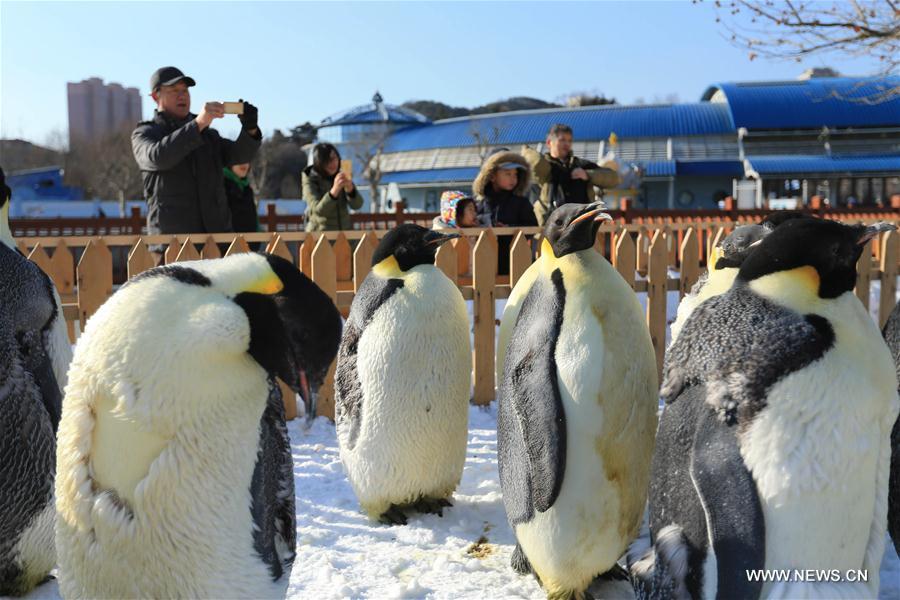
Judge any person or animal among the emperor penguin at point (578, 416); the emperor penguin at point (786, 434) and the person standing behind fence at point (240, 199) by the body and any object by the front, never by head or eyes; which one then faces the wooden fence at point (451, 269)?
the person standing behind fence

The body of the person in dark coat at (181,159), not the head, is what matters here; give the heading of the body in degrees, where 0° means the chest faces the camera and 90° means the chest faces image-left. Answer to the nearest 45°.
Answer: approximately 315°

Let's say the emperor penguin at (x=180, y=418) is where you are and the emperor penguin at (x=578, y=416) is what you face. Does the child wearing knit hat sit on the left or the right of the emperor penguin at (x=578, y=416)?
left

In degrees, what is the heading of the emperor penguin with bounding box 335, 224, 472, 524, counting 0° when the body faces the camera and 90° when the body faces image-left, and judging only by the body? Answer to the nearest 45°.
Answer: approximately 315°

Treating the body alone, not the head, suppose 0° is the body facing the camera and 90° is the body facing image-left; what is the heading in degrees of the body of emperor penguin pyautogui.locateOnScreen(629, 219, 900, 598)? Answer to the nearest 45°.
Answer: approximately 315°

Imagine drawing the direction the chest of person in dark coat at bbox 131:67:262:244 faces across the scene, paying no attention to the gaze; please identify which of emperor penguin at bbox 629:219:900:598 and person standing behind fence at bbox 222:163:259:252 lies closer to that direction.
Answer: the emperor penguin

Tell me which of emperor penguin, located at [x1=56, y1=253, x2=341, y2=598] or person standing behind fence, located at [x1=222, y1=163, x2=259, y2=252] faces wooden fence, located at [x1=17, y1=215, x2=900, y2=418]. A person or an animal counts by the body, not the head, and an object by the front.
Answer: the person standing behind fence

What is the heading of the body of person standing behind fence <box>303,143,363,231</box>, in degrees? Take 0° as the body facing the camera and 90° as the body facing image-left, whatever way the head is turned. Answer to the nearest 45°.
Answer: approximately 315°

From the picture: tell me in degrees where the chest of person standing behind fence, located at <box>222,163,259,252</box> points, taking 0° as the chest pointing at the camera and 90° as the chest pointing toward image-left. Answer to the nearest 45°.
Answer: approximately 315°
